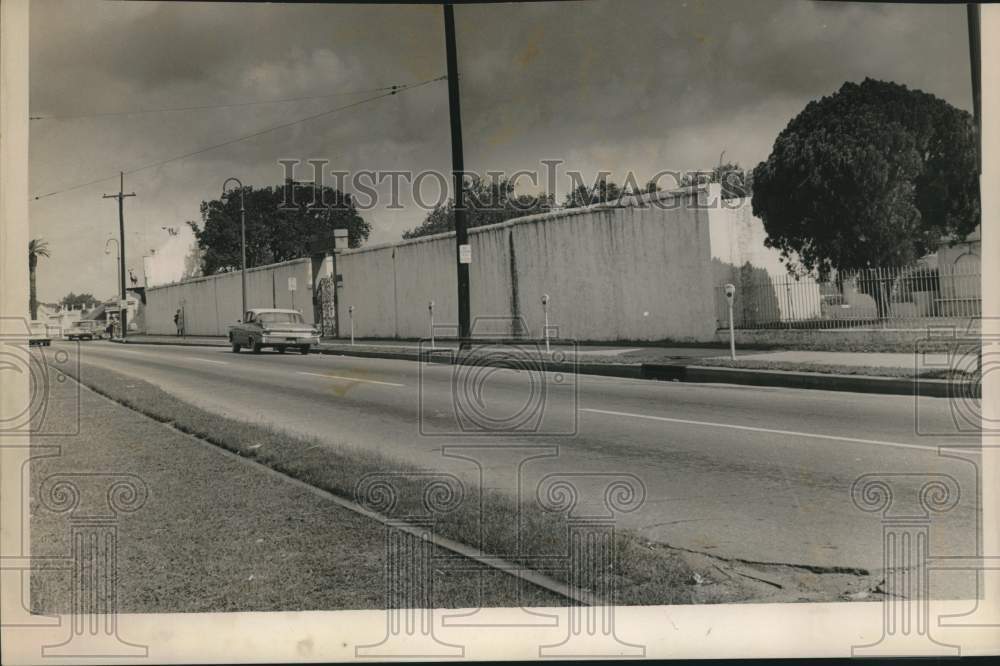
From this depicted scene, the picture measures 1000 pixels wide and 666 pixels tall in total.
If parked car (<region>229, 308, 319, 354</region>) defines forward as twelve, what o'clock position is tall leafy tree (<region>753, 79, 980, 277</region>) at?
The tall leafy tree is roughly at 6 o'clock from the parked car.

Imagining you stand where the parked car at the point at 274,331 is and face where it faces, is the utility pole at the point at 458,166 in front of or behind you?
behind

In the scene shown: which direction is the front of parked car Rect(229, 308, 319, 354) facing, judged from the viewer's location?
facing away from the viewer and to the left of the viewer

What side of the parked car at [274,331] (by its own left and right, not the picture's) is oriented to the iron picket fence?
back
